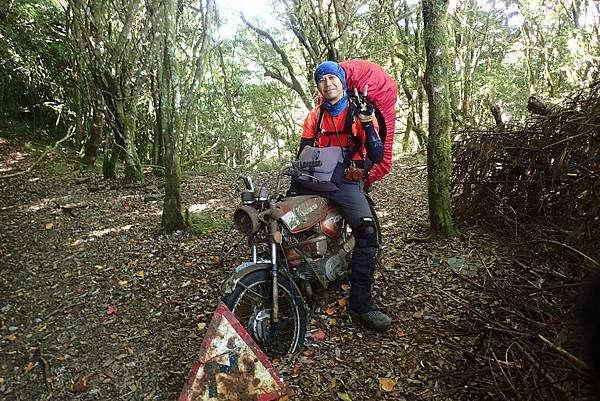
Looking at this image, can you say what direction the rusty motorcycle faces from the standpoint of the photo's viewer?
facing the viewer and to the left of the viewer

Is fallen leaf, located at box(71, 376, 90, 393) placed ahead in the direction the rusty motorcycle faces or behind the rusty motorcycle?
ahead

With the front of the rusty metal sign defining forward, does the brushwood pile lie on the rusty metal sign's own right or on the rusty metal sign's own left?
on the rusty metal sign's own left

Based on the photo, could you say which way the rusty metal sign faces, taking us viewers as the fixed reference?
facing the viewer

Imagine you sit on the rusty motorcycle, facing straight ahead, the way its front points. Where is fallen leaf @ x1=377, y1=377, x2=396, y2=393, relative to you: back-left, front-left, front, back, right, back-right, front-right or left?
left

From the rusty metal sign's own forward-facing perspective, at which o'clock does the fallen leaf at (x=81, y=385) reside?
The fallen leaf is roughly at 4 o'clock from the rusty metal sign.

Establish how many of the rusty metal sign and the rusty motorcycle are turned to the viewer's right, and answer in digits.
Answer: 0

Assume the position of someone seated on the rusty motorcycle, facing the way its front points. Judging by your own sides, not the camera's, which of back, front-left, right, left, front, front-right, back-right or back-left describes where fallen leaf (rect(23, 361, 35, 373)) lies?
front-right

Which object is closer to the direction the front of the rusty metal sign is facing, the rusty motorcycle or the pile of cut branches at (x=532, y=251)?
the pile of cut branches

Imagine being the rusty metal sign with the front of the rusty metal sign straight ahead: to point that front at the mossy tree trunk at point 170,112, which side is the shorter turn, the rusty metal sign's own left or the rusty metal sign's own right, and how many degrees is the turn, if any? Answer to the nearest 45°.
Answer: approximately 180°

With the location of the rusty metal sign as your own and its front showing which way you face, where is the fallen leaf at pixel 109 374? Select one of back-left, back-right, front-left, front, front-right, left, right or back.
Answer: back-right

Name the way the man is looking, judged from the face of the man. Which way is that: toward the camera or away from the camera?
toward the camera

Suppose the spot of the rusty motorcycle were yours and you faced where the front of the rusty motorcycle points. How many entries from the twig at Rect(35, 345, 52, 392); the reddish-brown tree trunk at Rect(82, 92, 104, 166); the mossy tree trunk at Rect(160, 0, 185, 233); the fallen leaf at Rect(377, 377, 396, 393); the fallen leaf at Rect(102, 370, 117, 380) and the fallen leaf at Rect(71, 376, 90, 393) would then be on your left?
1

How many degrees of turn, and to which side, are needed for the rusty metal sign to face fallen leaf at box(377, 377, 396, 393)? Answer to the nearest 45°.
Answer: approximately 90° to its left

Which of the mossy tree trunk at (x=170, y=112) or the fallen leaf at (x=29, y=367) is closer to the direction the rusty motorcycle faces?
the fallen leaf

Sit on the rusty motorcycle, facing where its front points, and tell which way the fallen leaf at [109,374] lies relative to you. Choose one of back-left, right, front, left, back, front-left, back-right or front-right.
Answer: front-right
